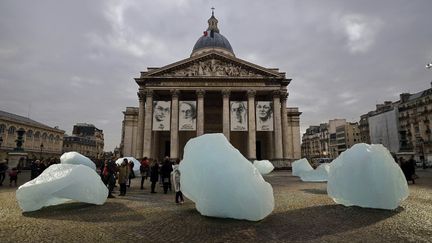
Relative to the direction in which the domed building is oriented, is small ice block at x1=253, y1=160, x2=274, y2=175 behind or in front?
in front

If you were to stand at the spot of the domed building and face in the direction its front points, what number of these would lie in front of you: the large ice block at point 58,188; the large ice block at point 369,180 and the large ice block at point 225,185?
3

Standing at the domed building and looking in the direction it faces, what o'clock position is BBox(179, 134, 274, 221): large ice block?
The large ice block is roughly at 12 o'clock from the domed building.

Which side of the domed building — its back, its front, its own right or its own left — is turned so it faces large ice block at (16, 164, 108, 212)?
front

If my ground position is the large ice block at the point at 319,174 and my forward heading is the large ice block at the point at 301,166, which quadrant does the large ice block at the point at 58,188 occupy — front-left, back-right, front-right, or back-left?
back-left

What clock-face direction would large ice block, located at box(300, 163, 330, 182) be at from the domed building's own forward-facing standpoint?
The large ice block is roughly at 11 o'clock from the domed building.

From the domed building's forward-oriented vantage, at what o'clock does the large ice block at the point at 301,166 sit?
The large ice block is roughly at 11 o'clock from the domed building.

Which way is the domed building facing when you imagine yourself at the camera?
facing the viewer

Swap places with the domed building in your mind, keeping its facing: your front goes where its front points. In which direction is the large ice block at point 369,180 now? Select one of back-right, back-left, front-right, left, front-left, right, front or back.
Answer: front
